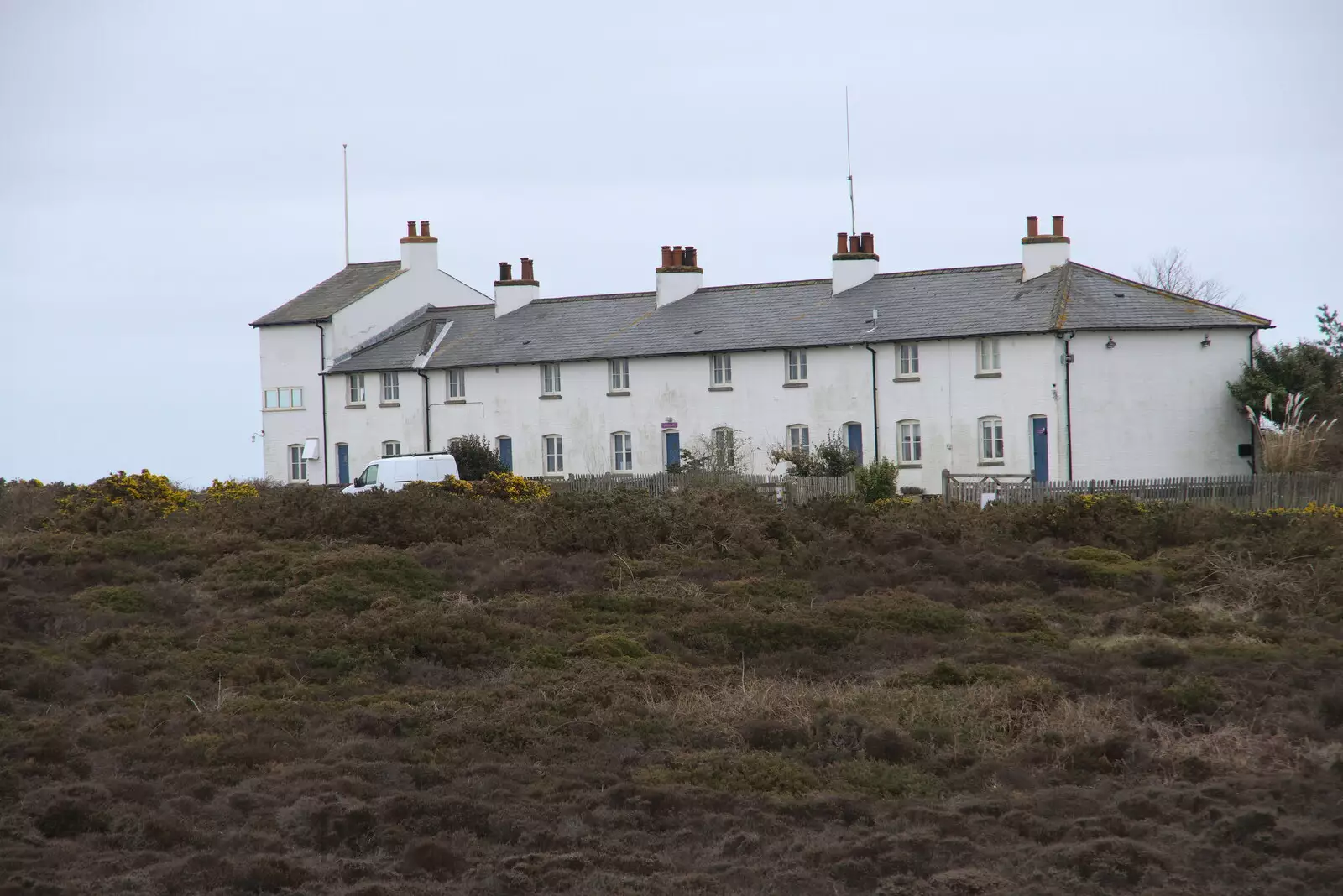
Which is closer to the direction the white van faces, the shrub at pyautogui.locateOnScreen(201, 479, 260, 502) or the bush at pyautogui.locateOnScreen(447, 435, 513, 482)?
the shrub

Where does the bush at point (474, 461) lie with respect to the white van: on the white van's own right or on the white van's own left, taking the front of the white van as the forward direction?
on the white van's own right

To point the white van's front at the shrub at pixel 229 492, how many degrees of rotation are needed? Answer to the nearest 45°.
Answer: approximately 45° to its left

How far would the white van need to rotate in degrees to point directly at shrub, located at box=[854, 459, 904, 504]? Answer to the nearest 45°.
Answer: approximately 135° to its left

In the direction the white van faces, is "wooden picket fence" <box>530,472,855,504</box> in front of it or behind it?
behind

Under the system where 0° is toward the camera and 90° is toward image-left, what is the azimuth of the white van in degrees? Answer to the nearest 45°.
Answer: approximately 90°
